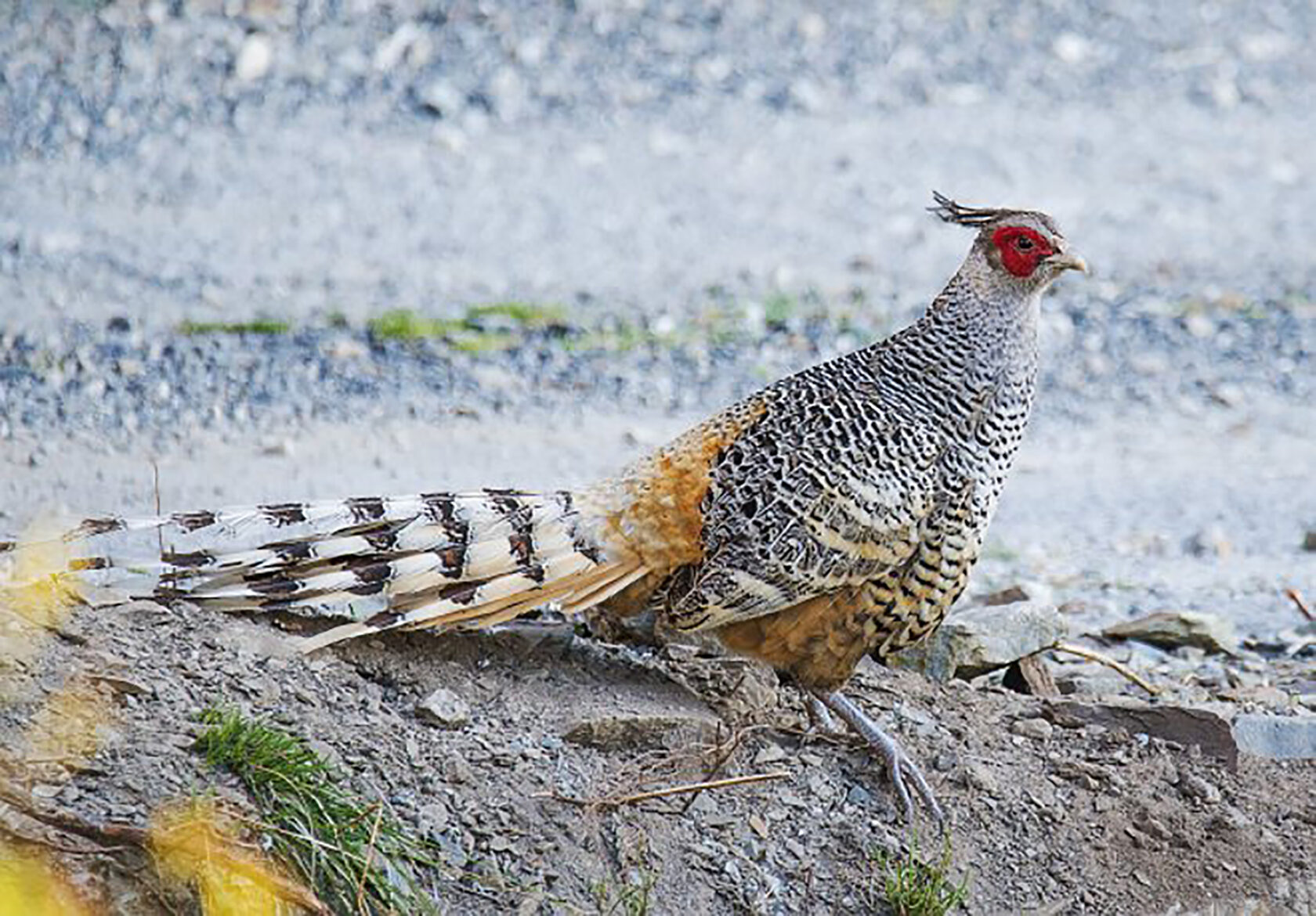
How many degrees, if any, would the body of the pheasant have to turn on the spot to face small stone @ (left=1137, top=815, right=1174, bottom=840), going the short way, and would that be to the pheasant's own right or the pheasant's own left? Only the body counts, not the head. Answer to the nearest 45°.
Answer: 0° — it already faces it

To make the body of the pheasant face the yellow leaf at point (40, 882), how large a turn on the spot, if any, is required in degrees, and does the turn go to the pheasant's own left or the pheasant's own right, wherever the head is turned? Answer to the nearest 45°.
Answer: approximately 135° to the pheasant's own right

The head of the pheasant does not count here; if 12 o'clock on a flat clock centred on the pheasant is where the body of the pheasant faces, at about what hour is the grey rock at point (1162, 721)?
The grey rock is roughly at 12 o'clock from the pheasant.

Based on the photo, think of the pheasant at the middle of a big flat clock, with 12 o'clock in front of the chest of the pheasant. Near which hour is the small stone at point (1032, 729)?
The small stone is roughly at 12 o'clock from the pheasant.

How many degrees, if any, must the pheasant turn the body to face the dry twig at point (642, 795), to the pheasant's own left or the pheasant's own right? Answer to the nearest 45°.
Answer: approximately 135° to the pheasant's own right

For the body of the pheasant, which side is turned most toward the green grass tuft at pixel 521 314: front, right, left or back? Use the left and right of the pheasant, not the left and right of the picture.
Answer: left

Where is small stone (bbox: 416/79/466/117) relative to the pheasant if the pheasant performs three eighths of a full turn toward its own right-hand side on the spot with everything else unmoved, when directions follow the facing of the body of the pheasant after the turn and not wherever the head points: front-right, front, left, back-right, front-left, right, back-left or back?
back-right

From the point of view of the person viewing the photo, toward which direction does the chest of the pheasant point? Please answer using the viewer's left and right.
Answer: facing to the right of the viewer

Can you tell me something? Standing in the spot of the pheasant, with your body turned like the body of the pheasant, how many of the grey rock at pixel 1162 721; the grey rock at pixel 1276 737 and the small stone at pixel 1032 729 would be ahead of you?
3

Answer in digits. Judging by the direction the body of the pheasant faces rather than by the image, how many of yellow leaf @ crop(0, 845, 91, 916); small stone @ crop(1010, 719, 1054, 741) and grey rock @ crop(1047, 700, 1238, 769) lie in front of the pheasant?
2

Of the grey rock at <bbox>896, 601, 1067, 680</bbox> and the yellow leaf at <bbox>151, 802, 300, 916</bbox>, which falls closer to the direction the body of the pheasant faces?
the grey rock

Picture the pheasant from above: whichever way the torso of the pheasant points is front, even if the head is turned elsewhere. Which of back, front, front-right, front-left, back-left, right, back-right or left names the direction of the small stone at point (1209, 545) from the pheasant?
front-left

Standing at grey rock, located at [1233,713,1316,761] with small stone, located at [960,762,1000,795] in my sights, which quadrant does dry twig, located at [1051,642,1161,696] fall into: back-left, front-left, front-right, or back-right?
front-right

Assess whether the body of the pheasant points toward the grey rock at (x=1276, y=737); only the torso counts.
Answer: yes

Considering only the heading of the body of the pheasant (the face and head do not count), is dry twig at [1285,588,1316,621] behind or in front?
in front

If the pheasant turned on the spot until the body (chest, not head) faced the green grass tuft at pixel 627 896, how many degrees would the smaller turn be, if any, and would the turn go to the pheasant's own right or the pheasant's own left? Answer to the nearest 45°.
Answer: approximately 135° to the pheasant's own right
